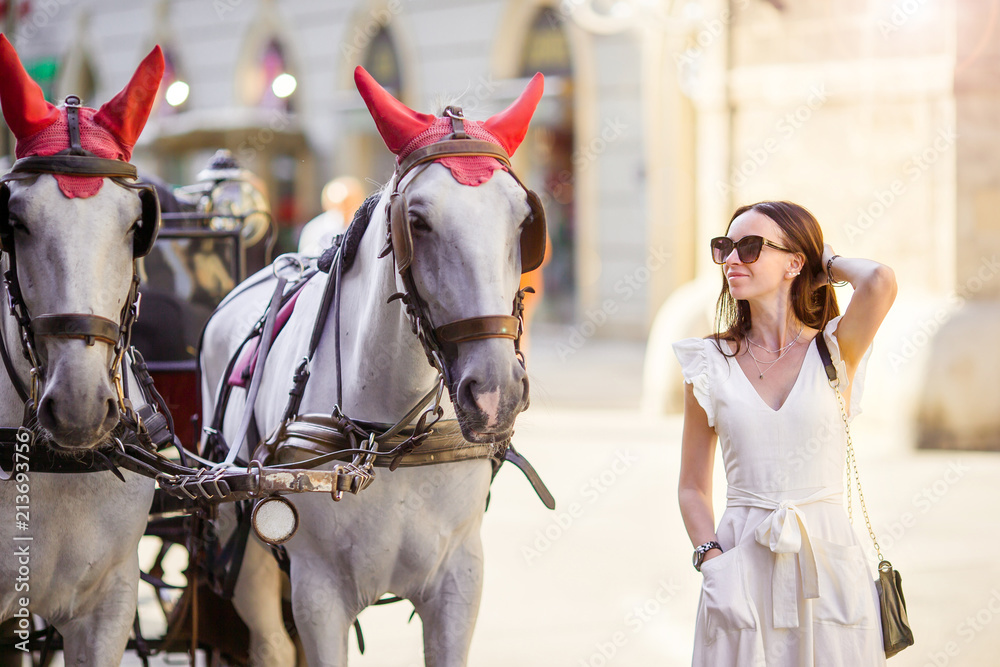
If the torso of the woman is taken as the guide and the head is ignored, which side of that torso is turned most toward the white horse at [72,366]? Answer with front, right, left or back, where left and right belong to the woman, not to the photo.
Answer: right

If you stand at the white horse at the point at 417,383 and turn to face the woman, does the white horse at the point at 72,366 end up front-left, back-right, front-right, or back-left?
back-right

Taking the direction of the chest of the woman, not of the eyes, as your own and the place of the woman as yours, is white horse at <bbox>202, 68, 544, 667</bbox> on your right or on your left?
on your right

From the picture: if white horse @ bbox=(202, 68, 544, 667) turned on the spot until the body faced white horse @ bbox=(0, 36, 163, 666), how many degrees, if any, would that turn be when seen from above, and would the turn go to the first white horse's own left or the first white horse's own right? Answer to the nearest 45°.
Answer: approximately 135° to the first white horse's own right

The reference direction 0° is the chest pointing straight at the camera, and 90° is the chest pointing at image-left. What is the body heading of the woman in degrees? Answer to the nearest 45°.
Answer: approximately 0°

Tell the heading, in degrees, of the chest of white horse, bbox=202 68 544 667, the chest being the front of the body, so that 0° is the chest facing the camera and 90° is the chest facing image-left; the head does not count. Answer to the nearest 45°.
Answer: approximately 315°

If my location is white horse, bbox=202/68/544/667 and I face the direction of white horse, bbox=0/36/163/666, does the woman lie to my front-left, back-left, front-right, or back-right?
back-left

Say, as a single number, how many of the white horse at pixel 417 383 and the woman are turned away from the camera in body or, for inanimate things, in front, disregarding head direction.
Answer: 0

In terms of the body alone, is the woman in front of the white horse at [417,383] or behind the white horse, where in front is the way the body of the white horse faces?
in front
